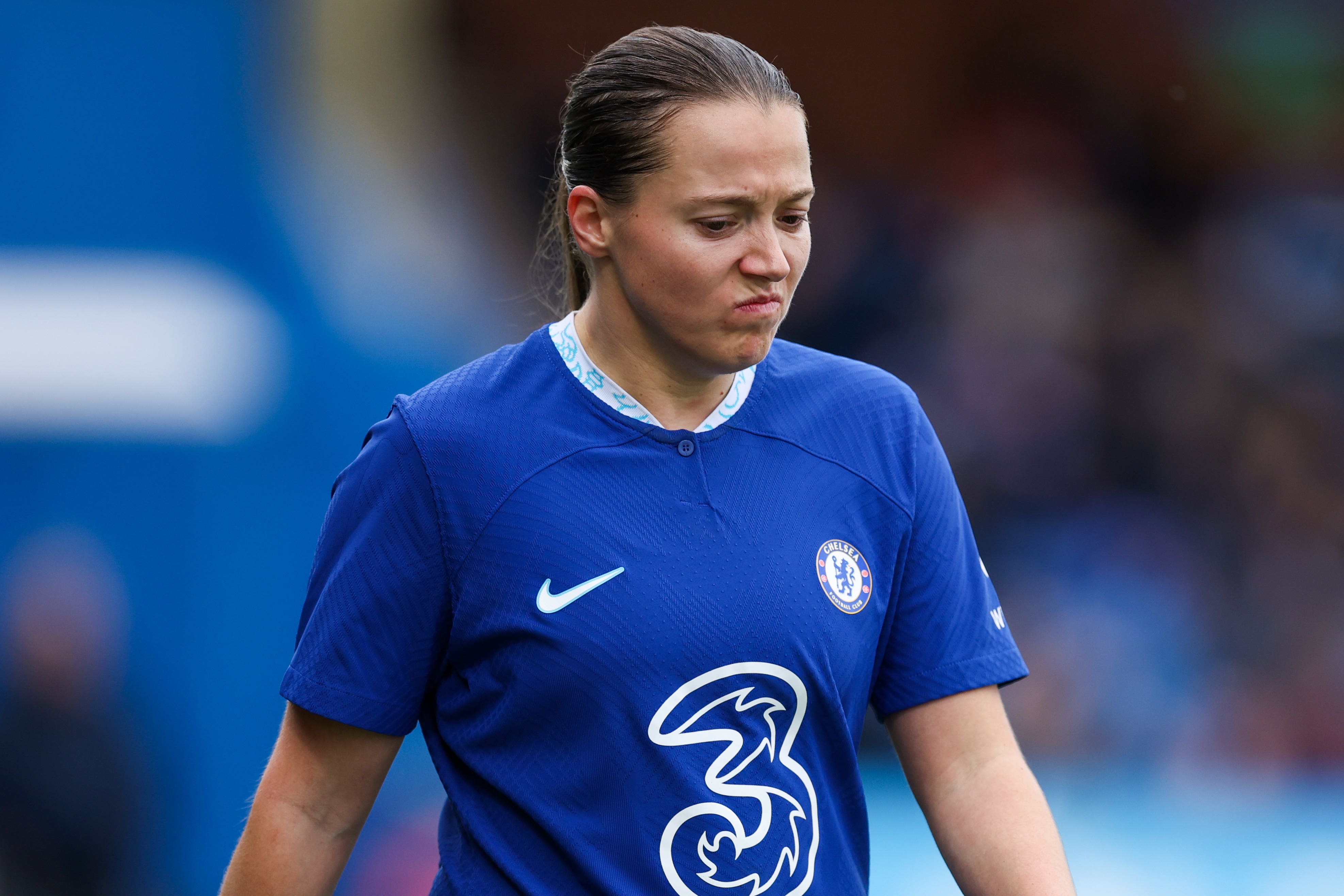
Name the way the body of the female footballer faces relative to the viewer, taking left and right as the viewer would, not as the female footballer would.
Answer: facing the viewer and to the right of the viewer
